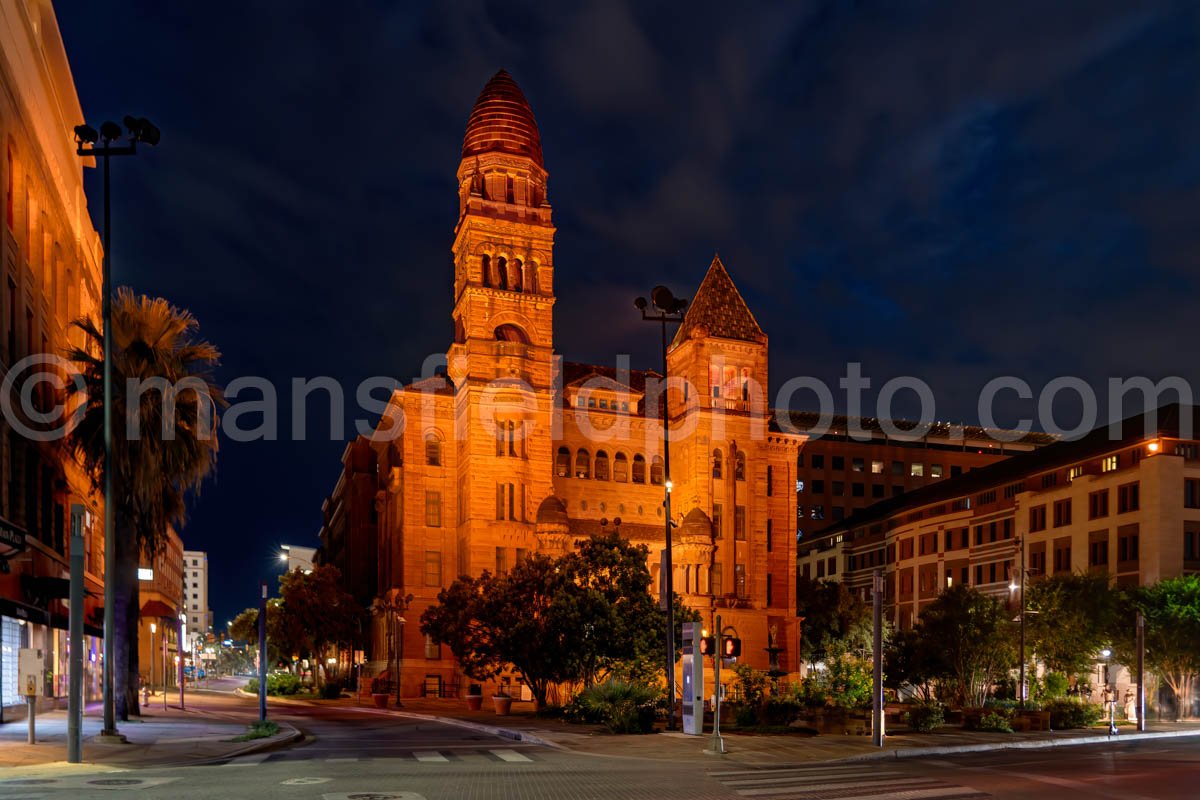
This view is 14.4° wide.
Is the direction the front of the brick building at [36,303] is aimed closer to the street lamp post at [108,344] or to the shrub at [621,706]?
the shrub

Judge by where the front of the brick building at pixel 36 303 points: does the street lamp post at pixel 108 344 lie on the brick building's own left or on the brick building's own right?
on the brick building's own right

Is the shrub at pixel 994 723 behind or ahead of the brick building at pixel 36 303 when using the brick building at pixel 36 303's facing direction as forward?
ahead

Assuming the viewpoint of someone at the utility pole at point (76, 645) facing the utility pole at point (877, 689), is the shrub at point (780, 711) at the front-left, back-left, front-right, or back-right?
front-left

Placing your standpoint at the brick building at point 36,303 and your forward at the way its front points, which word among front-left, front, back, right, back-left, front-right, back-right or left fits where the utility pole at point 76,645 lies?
right

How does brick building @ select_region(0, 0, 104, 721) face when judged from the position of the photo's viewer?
facing to the right of the viewer

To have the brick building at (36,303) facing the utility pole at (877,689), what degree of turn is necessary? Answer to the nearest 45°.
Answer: approximately 45° to its right

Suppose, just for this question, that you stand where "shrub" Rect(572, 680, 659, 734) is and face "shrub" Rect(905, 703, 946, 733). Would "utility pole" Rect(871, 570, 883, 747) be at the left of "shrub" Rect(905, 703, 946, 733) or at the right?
right
